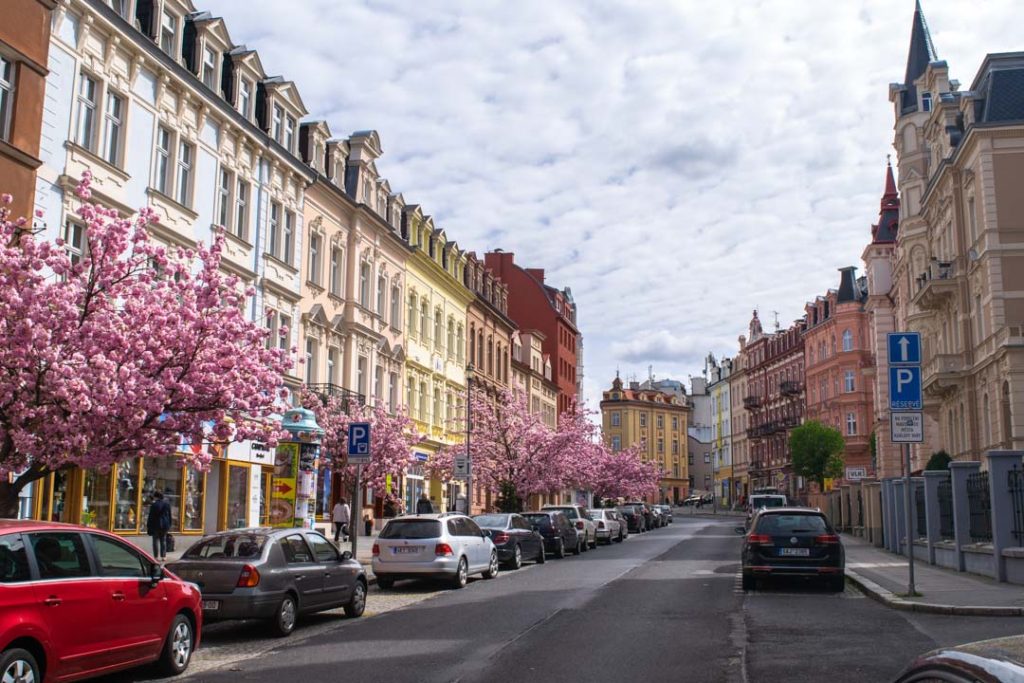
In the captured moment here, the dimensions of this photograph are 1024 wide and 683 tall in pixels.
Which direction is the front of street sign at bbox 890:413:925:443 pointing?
toward the camera

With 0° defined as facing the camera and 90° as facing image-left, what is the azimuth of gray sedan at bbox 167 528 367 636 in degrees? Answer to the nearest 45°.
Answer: approximately 225°

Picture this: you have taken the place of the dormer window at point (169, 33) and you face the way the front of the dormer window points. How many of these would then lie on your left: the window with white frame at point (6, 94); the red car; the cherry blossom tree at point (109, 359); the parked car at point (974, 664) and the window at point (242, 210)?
1

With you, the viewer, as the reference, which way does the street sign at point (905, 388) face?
facing the viewer

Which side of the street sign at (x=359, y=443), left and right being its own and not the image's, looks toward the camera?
front

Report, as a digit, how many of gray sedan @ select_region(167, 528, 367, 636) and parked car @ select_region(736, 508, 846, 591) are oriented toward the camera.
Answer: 0

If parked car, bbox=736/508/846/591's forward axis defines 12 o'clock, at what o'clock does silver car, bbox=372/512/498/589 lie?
The silver car is roughly at 9 o'clock from the parked car.

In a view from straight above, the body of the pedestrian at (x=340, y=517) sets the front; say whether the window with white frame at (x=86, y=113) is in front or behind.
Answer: behind

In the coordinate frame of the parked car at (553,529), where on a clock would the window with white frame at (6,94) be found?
The window with white frame is roughly at 6 o'clock from the parked car.

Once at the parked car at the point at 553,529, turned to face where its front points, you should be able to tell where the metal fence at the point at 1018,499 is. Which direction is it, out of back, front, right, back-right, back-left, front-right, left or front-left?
right

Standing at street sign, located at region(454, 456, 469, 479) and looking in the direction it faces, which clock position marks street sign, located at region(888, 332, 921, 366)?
street sign, located at region(888, 332, 921, 366) is roughly at 11 o'clock from street sign, located at region(454, 456, 469, 479).

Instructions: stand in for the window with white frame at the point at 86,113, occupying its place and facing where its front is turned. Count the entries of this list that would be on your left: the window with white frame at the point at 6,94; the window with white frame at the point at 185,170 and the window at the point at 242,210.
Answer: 2

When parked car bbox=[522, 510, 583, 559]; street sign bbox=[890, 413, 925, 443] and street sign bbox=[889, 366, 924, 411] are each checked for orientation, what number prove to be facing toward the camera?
2

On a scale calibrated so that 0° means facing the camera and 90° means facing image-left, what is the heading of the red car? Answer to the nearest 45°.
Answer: approximately 225°

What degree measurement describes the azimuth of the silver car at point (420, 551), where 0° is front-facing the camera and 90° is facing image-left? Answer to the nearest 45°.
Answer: approximately 225°

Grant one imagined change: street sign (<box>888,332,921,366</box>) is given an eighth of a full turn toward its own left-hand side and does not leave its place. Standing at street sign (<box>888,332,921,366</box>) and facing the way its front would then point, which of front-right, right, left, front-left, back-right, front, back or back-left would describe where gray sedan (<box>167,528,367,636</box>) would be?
right

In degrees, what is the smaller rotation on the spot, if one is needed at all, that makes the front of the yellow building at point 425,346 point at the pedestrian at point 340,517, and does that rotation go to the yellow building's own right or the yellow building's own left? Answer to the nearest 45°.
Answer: approximately 45° to the yellow building's own right

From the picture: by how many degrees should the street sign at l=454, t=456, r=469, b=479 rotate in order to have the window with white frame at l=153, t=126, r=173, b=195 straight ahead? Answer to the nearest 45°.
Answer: approximately 45° to its right

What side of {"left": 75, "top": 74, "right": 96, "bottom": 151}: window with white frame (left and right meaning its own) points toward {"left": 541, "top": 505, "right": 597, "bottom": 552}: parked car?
left

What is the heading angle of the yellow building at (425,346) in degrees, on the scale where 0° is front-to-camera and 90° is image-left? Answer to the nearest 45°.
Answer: approximately 315°

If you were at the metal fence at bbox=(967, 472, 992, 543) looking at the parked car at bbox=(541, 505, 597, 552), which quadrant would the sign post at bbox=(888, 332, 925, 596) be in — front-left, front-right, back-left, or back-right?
back-left

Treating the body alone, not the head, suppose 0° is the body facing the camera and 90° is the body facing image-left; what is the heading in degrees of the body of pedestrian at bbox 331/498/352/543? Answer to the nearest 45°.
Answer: approximately 180°

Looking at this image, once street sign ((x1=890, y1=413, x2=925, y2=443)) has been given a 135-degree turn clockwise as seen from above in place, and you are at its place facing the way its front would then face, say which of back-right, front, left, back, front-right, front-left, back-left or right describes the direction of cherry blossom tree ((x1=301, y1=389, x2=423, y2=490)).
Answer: front
